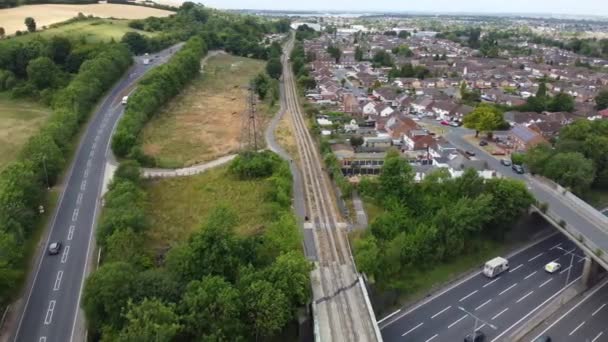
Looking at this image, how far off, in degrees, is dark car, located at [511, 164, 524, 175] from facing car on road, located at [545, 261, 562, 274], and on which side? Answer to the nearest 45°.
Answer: approximately 45° to its right

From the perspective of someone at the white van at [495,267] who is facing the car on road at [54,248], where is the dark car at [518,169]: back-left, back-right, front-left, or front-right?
back-right

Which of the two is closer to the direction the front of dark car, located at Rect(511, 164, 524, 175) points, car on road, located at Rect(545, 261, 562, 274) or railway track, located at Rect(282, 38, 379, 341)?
the car on road

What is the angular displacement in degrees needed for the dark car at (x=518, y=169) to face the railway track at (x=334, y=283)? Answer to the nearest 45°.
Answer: approximately 45° to its right

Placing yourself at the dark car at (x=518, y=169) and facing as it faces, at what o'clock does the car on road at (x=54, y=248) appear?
The car on road is roughly at 3 o'clock from the dark car.

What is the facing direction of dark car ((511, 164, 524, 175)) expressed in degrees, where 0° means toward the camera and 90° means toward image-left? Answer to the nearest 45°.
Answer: approximately 315°

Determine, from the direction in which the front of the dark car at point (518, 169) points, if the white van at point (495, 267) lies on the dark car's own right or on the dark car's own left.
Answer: on the dark car's own right
